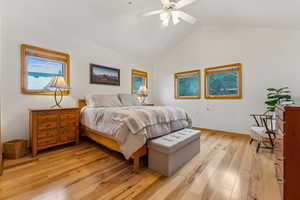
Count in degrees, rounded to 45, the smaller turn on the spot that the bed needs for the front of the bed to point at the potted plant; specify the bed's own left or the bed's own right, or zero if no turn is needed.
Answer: approximately 45° to the bed's own left

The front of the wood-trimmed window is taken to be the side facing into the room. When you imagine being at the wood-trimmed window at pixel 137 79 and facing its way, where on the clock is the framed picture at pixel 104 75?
the framed picture at pixel 104 75 is roughly at 3 o'clock from the wood-trimmed window at pixel 137 79.

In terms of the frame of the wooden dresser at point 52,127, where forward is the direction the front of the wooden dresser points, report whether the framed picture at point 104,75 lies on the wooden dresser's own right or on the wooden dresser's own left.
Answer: on the wooden dresser's own left

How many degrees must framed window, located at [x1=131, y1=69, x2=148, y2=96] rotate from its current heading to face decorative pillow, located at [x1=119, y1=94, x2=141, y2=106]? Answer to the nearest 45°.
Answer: approximately 45° to its right

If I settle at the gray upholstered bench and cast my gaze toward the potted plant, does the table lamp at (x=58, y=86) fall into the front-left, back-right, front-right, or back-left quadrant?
back-left
